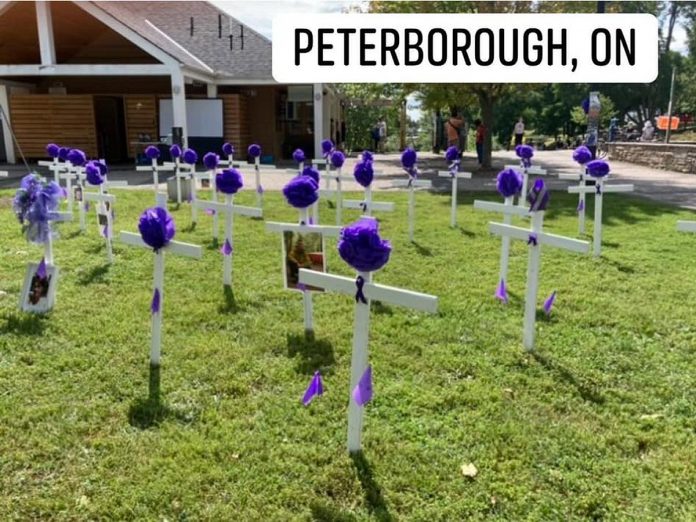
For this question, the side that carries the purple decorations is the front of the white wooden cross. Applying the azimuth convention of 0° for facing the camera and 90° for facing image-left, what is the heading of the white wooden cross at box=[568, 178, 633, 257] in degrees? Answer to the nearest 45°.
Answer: approximately 0°

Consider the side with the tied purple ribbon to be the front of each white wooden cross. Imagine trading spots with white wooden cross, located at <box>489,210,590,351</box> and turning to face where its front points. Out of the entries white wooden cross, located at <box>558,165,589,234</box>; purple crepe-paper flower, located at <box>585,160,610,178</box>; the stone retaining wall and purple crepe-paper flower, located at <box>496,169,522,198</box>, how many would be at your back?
4

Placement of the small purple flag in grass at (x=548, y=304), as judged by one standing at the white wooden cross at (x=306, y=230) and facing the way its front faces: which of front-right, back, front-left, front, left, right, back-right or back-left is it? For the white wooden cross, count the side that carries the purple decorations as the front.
left

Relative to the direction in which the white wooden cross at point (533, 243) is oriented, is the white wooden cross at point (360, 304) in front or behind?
in front

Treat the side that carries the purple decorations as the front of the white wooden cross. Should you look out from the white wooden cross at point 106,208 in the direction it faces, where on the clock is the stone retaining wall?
The stone retaining wall is roughly at 8 o'clock from the white wooden cross.

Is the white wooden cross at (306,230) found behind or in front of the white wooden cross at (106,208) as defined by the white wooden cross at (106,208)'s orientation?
in front

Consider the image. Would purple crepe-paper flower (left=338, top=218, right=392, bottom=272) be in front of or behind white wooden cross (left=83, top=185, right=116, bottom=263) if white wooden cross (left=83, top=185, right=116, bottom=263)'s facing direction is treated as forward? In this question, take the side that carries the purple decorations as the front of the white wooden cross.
in front

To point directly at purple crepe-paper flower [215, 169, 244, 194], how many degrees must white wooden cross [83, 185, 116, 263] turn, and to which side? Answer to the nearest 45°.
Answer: approximately 45° to its left

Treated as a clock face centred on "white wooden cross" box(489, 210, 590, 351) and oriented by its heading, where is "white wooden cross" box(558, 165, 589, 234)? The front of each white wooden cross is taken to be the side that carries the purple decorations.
"white wooden cross" box(558, 165, 589, 234) is roughly at 6 o'clock from "white wooden cross" box(489, 210, 590, 351).
